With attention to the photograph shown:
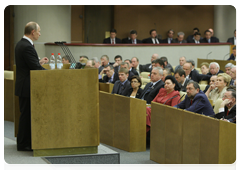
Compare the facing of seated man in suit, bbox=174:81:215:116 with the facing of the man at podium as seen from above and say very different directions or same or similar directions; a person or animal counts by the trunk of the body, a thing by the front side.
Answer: very different directions

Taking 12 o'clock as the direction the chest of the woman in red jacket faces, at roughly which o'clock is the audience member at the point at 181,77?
The audience member is roughly at 5 o'clock from the woman in red jacket.

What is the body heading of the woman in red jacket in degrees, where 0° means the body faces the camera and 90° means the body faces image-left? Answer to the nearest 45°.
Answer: approximately 45°

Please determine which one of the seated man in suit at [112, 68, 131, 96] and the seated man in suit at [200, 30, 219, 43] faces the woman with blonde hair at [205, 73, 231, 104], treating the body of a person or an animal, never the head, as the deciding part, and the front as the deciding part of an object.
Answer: the seated man in suit at [200, 30, 219, 43]

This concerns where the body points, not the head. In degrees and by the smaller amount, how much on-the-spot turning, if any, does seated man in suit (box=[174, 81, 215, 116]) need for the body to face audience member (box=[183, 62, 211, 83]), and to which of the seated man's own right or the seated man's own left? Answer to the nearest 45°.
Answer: approximately 135° to the seated man's own right

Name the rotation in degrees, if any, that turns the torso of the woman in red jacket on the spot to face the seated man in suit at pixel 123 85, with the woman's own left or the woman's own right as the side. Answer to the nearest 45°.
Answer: approximately 90° to the woman's own right

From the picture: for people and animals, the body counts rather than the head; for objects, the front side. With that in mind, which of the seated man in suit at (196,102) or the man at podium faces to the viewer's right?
the man at podium

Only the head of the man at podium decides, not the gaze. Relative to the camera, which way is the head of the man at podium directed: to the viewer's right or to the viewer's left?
to the viewer's right

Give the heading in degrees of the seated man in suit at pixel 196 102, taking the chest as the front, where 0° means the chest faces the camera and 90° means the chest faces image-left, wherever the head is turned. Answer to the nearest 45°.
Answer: approximately 45°

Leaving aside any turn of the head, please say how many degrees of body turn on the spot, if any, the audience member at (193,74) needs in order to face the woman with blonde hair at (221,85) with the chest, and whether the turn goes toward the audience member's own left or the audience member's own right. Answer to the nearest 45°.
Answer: approximately 45° to the audience member's own left

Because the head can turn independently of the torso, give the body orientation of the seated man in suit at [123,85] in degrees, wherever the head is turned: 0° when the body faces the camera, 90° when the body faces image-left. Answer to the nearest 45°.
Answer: approximately 45°

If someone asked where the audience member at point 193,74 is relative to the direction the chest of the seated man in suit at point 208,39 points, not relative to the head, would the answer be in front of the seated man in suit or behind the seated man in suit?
in front

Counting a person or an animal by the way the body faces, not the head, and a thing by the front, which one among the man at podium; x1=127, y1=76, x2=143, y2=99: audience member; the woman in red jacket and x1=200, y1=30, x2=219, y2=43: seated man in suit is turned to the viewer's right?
the man at podium
